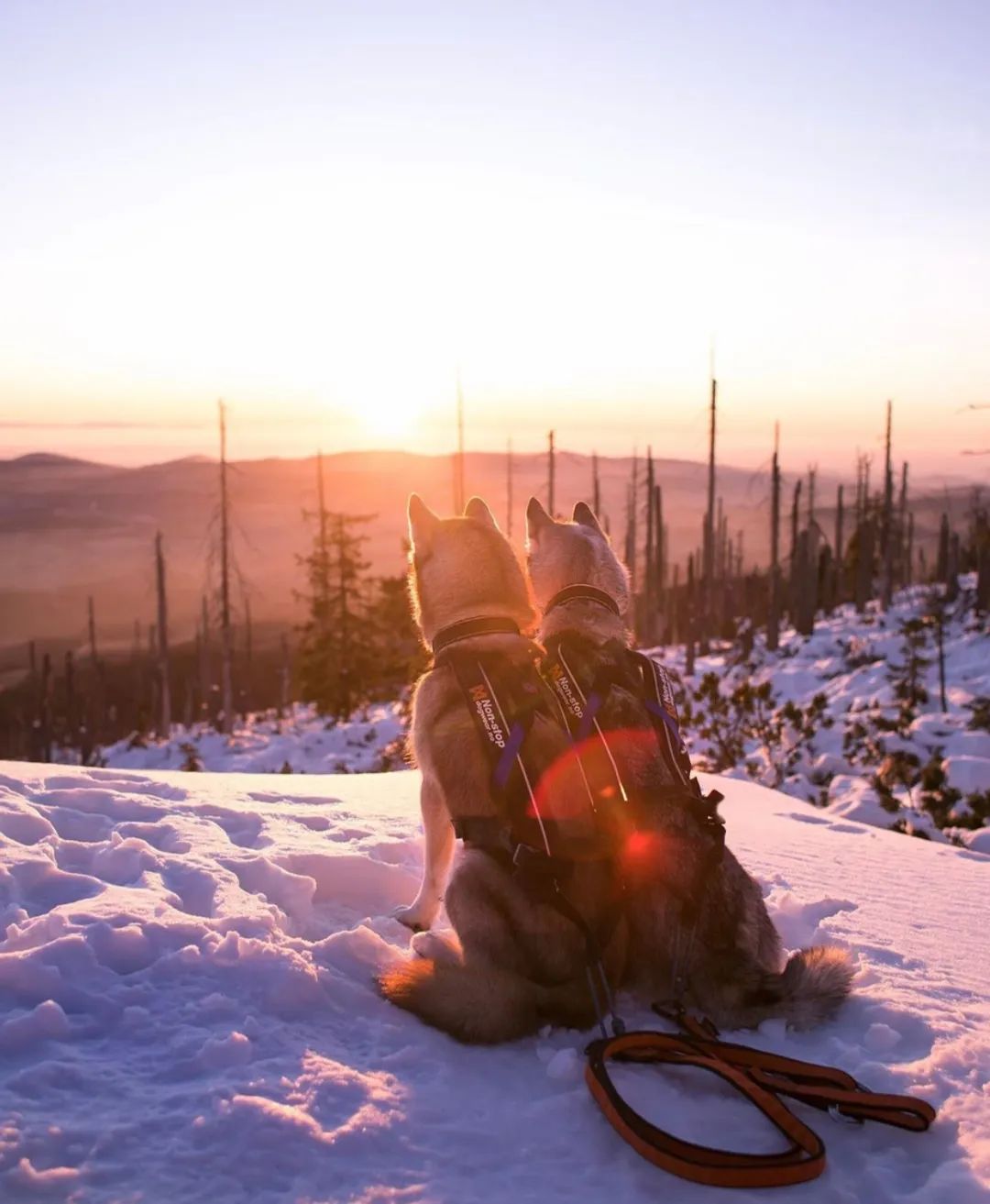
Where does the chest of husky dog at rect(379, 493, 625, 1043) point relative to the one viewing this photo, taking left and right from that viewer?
facing away from the viewer and to the left of the viewer

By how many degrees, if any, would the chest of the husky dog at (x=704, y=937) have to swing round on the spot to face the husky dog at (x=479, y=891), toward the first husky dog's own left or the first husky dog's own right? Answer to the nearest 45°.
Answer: approximately 45° to the first husky dog's own left

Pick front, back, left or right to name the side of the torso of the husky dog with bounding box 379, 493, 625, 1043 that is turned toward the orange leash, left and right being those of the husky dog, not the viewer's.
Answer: back

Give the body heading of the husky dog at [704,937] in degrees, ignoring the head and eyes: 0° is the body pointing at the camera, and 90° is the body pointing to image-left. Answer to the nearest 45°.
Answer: approximately 135°

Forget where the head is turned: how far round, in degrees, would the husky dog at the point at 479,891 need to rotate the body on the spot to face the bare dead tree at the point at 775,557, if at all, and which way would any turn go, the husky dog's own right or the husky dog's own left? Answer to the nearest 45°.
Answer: approximately 45° to the husky dog's own right

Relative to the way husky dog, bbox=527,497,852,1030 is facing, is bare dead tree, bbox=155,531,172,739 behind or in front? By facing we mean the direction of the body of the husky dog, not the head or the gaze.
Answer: in front

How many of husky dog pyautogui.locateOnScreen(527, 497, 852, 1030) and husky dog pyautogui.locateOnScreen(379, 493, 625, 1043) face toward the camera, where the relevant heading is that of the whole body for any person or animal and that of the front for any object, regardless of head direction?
0

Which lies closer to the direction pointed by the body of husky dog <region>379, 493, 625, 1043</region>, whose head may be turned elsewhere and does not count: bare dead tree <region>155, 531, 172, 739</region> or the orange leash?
the bare dead tree
